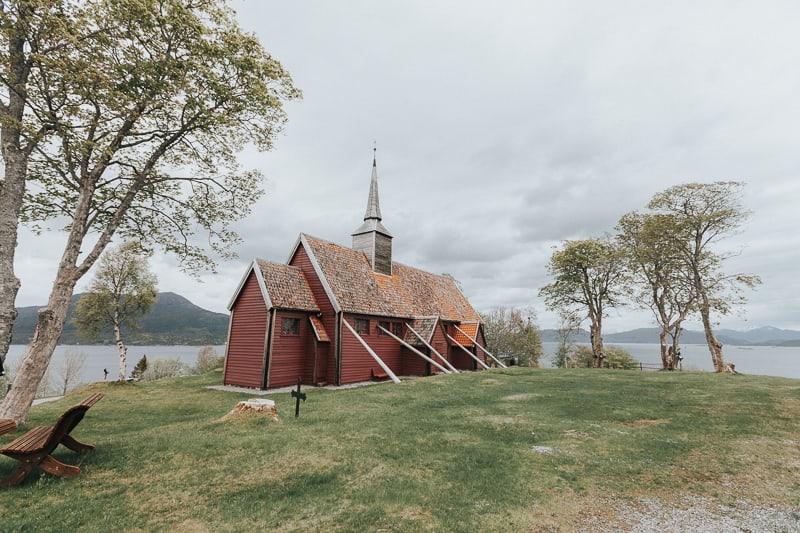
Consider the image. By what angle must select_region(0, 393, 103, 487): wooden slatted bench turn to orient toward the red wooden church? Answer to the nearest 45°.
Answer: approximately 135° to its right

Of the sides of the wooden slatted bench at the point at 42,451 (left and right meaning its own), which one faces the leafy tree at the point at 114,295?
right

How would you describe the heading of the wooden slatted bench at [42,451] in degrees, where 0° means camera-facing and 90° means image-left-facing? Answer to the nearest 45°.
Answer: approximately 90°

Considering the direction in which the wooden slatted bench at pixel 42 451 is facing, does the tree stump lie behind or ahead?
behind
